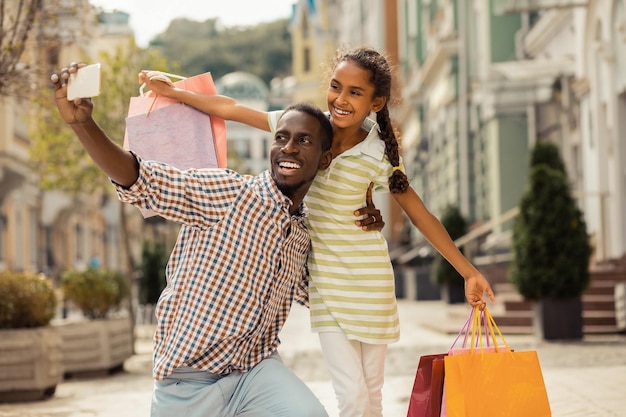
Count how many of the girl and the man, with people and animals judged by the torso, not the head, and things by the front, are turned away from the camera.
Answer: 0

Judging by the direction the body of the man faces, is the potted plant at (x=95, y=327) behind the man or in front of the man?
behind

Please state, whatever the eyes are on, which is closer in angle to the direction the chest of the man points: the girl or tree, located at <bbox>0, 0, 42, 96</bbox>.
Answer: the girl

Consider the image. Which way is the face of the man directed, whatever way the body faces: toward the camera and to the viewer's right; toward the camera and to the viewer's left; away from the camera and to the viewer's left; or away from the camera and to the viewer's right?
toward the camera and to the viewer's left

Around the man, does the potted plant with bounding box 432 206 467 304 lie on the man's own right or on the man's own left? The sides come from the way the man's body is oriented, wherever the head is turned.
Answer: on the man's own left

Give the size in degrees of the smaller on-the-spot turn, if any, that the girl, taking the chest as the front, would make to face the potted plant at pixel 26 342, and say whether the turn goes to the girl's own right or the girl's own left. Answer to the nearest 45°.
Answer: approximately 90° to the girl's own right

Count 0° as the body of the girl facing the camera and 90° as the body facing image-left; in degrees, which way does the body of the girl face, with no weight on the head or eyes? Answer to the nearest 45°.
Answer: approximately 45°

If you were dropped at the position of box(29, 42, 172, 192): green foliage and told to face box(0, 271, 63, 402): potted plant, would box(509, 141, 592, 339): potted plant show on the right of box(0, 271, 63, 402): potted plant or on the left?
left

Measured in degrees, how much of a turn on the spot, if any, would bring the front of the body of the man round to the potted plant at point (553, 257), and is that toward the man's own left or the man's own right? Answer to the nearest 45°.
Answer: approximately 90° to the man's own left

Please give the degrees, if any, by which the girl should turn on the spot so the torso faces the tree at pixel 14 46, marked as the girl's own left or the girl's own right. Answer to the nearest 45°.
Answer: approximately 90° to the girl's own right

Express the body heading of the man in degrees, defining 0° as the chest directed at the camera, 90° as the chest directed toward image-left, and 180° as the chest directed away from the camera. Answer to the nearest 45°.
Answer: approximately 315°
